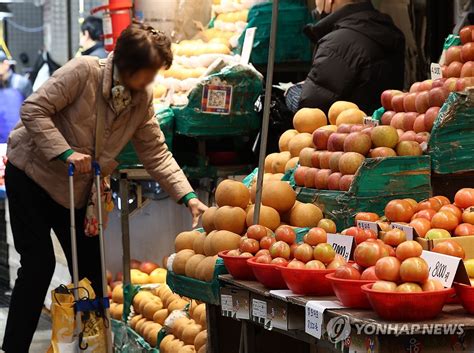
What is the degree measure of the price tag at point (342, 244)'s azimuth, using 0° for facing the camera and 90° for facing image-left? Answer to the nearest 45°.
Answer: approximately 45°

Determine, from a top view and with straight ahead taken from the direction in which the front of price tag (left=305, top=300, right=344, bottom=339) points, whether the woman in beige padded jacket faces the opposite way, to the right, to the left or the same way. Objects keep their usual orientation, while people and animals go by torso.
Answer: to the left

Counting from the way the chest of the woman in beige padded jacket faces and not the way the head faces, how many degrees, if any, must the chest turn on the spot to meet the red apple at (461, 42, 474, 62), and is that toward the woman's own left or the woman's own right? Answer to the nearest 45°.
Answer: approximately 45° to the woman's own left

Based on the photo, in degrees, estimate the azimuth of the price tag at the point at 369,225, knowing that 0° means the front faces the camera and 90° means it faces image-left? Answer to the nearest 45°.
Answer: approximately 45°

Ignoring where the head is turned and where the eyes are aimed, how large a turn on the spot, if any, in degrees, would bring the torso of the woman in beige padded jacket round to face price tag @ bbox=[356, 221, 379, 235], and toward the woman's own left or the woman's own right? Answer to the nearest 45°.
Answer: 0° — they already face it

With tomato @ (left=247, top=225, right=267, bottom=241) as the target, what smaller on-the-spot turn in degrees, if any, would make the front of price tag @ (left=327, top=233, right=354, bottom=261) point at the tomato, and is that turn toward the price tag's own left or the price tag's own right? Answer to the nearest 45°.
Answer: approximately 90° to the price tag's own right

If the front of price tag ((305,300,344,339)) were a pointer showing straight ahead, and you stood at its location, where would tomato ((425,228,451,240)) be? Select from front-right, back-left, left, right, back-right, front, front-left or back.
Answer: back

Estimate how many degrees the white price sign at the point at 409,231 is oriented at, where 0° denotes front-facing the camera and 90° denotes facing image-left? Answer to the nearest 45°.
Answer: approximately 45°
